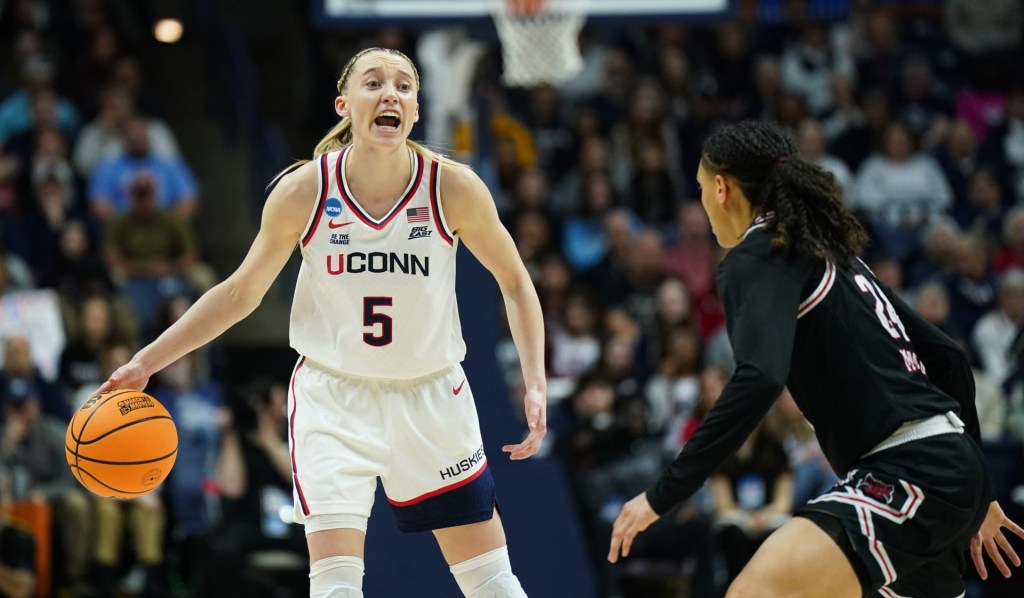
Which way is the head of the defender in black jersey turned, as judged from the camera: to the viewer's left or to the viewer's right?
to the viewer's left

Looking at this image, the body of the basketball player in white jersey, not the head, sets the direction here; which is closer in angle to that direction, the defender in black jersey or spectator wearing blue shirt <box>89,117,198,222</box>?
the defender in black jersey

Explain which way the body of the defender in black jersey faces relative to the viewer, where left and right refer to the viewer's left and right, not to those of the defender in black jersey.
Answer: facing away from the viewer and to the left of the viewer

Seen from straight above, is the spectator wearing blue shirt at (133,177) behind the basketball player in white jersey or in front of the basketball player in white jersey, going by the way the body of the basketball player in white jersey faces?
behind

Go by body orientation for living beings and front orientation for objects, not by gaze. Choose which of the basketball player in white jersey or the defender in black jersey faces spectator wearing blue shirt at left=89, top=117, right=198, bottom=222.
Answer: the defender in black jersey

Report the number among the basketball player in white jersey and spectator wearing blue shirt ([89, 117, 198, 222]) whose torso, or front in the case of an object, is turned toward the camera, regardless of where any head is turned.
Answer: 2

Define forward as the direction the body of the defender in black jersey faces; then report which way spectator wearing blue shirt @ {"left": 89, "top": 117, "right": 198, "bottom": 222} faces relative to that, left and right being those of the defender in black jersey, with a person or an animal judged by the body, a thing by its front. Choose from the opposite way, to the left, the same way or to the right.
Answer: the opposite way

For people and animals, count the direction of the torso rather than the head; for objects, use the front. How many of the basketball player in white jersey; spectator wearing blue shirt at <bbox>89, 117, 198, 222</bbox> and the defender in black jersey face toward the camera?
2

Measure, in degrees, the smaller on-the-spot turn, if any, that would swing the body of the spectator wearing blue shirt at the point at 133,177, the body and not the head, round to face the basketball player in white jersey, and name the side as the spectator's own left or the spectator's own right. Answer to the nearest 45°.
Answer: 0° — they already face them

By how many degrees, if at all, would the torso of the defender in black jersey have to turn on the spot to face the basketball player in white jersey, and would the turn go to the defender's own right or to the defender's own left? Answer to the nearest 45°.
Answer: approximately 45° to the defender's own left

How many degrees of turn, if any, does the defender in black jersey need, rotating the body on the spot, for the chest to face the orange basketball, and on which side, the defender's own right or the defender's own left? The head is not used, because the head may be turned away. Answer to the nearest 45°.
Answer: approximately 45° to the defender's own left
